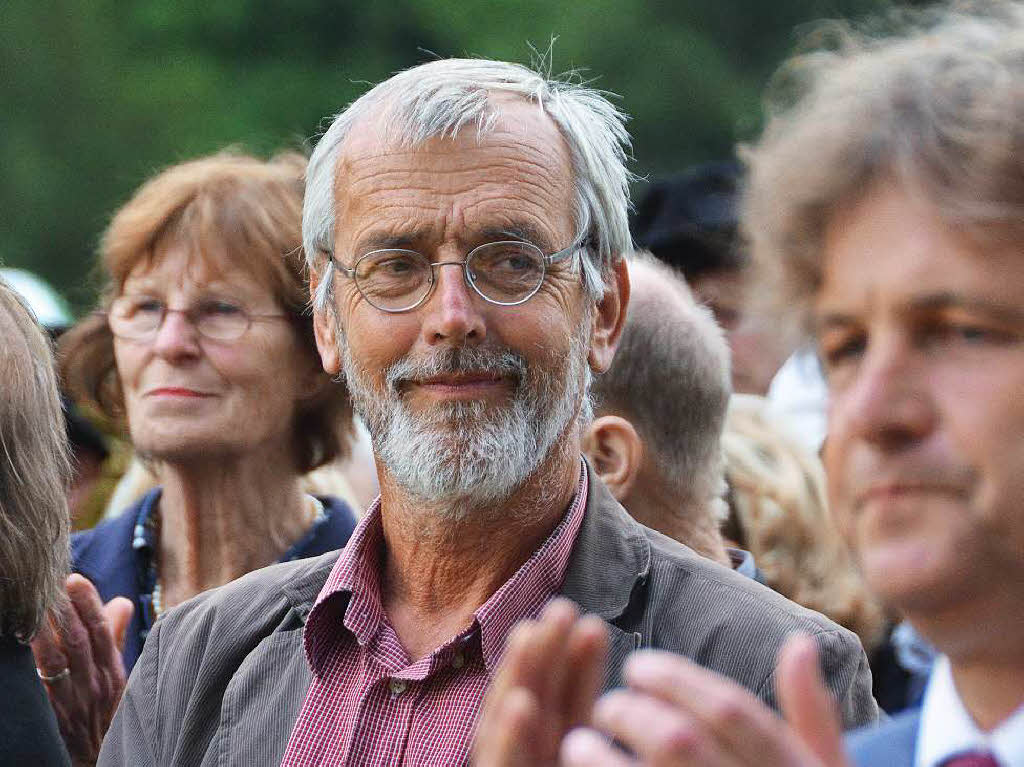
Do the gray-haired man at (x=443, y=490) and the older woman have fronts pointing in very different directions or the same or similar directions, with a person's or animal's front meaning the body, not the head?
same or similar directions

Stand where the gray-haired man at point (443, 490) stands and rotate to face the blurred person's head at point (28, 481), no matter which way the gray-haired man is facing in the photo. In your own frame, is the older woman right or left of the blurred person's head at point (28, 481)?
right

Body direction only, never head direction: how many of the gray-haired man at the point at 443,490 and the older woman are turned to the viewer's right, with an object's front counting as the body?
0

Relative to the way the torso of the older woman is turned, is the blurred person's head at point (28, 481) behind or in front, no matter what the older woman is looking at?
in front

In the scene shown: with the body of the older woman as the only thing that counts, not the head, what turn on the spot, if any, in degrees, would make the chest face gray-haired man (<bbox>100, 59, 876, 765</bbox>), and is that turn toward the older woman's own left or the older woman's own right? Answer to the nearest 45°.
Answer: approximately 45° to the older woman's own left

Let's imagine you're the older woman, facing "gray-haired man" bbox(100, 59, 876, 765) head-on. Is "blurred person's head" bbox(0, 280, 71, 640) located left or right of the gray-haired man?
right

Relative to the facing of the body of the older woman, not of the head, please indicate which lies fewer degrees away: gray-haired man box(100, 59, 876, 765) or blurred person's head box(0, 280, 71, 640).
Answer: the blurred person's head

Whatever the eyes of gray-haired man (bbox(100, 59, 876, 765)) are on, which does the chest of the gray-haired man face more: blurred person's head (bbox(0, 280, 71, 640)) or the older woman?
the blurred person's head

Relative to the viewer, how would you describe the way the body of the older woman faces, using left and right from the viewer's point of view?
facing the viewer and to the left of the viewer
